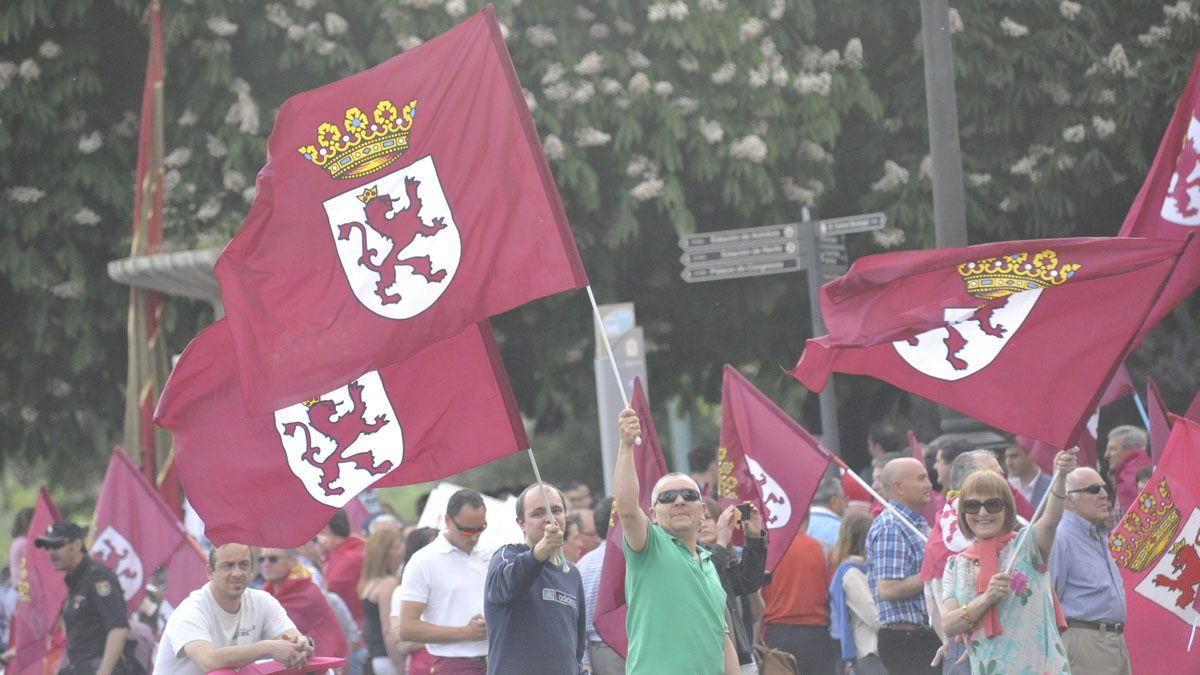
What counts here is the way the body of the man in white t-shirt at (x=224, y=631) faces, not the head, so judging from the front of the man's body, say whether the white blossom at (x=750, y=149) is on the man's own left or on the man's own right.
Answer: on the man's own left

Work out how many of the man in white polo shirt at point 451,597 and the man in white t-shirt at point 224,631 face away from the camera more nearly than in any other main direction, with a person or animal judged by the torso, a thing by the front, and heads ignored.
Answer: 0

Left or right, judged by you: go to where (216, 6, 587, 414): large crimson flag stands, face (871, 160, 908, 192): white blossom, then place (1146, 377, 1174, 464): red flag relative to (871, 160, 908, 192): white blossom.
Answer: right

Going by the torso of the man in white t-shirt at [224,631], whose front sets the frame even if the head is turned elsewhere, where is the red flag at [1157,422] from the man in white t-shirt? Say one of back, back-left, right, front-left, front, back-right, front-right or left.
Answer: front-left

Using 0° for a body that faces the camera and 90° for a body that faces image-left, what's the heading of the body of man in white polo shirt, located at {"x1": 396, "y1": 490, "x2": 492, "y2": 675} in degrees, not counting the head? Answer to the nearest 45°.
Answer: approximately 315°

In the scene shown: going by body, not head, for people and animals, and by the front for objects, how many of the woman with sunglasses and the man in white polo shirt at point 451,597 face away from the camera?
0
